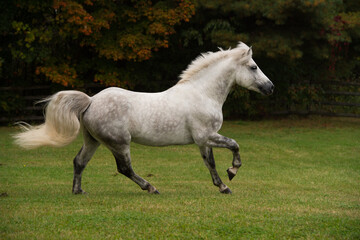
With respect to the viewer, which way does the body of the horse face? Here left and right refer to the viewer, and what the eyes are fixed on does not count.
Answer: facing to the right of the viewer
